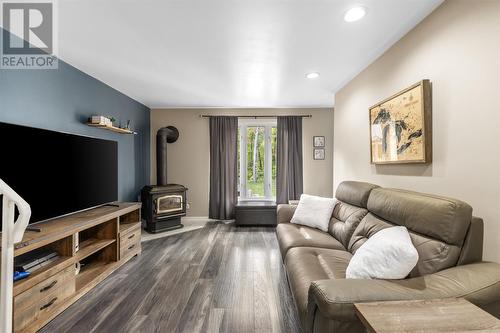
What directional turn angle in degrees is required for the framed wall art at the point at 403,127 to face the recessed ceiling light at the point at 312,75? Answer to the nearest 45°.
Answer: approximately 90° to its right

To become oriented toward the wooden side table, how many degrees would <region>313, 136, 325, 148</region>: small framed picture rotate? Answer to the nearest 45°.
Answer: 0° — it already faces it

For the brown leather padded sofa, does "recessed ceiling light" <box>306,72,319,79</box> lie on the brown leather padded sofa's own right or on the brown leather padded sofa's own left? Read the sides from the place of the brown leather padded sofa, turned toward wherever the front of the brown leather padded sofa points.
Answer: on the brown leather padded sofa's own right

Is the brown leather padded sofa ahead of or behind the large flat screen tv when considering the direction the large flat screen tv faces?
ahead

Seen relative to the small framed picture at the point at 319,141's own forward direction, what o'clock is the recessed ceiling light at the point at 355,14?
The recessed ceiling light is roughly at 12 o'clock from the small framed picture.

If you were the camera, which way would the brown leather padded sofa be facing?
facing the viewer and to the left of the viewer

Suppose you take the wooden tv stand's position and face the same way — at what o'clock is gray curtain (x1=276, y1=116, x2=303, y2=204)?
The gray curtain is roughly at 10 o'clock from the wooden tv stand.

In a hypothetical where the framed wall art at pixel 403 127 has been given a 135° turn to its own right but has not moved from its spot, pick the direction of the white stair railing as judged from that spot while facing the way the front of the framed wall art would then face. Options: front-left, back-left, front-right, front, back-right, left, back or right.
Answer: back-left

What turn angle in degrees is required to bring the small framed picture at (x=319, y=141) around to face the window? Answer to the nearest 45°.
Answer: approximately 90° to its right

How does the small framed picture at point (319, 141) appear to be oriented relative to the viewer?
toward the camera

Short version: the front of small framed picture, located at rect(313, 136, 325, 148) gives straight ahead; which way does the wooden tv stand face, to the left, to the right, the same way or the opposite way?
to the left

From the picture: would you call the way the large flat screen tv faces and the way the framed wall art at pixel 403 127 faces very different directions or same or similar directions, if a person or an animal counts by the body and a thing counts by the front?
very different directions

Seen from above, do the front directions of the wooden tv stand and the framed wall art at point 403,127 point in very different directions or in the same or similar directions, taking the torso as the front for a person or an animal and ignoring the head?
very different directions

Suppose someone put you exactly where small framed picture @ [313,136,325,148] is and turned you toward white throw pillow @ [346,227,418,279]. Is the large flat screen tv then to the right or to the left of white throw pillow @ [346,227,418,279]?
right

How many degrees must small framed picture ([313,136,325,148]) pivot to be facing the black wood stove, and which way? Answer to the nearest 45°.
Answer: approximately 45° to its right

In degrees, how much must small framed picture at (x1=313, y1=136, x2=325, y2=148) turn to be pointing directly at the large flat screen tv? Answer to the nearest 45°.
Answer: approximately 45° to its right

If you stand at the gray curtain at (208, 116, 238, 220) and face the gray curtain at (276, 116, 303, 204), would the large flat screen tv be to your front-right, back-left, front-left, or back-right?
back-right

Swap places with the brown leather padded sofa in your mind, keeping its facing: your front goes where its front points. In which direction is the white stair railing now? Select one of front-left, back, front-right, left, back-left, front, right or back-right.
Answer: front

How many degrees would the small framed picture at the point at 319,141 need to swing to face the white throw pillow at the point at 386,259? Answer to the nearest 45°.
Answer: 0° — it already faces it

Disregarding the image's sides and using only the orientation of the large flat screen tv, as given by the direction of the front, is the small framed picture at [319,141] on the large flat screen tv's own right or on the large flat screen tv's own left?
on the large flat screen tv's own left
